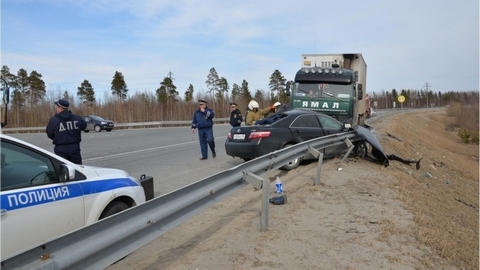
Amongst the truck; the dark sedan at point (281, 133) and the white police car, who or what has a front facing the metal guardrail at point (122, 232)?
the truck

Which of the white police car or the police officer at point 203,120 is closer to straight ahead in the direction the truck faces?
the white police car

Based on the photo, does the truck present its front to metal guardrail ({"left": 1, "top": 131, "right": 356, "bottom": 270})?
yes

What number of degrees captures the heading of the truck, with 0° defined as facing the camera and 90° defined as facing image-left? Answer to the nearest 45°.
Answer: approximately 0°

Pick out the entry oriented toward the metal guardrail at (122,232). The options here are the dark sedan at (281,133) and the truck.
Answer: the truck

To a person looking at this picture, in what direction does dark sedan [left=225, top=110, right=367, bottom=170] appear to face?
facing away from the viewer and to the right of the viewer

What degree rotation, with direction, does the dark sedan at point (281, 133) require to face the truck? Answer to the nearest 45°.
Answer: approximately 45° to its left

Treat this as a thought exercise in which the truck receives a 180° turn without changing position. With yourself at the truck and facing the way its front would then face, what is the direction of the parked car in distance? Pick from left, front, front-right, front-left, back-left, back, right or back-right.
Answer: front-left

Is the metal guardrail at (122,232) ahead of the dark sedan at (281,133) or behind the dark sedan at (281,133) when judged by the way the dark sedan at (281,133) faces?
behind

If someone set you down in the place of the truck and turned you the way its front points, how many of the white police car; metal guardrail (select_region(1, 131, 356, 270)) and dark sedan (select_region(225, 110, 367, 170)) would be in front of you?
3
